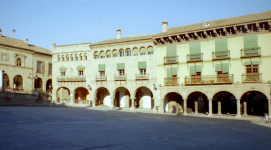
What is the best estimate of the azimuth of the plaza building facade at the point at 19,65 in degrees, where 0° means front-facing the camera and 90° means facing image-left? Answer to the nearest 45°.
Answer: approximately 315°

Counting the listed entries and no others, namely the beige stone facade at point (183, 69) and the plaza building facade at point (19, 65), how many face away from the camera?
0

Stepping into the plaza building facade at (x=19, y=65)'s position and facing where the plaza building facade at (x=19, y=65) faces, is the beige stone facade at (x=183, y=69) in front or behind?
in front

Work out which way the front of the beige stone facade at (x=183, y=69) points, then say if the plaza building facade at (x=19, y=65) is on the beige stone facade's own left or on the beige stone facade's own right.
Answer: on the beige stone facade's own right

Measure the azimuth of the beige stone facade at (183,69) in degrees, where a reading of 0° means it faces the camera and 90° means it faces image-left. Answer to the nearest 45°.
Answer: approximately 45°
